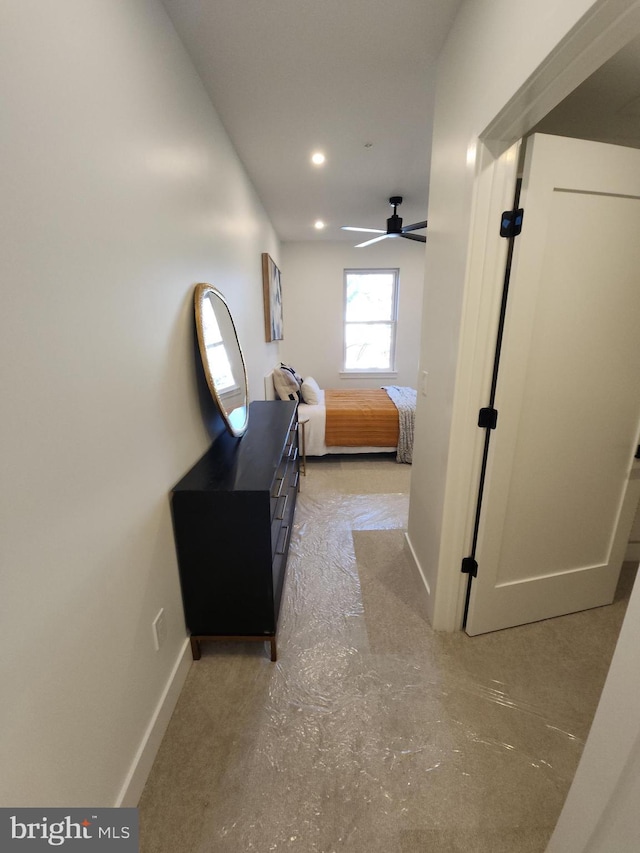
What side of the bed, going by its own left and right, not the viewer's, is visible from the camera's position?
right

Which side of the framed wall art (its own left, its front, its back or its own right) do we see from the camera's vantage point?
right

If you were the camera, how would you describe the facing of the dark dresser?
facing to the right of the viewer

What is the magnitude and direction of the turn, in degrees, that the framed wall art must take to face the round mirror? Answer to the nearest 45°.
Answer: approximately 90° to its right

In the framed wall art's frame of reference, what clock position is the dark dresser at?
The dark dresser is roughly at 3 o'clock from the framed wall art.

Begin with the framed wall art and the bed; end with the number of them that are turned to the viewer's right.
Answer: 2
